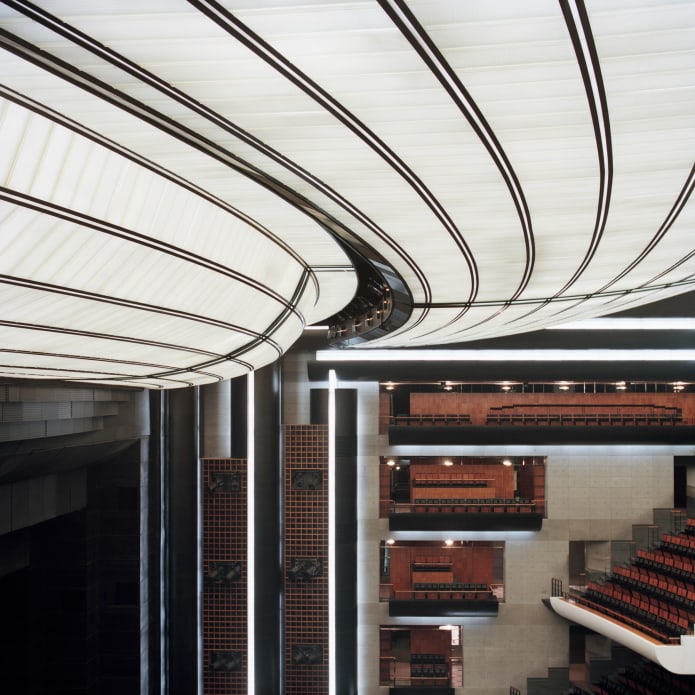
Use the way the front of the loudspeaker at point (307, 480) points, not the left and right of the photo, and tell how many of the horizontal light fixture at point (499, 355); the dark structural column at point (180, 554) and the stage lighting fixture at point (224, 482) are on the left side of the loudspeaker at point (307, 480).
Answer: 1

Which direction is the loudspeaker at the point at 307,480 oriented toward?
toward the camera

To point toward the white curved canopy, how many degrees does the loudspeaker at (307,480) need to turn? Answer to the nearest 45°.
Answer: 0° — it already faces it

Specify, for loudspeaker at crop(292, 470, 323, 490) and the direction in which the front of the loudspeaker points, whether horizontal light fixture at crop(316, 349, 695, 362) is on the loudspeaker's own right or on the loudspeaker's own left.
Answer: on the loudspeaker's own left

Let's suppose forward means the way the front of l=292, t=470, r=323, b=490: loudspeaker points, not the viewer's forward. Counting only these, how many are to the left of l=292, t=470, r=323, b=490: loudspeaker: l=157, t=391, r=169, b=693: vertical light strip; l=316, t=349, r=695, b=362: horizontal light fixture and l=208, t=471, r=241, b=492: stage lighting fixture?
1
